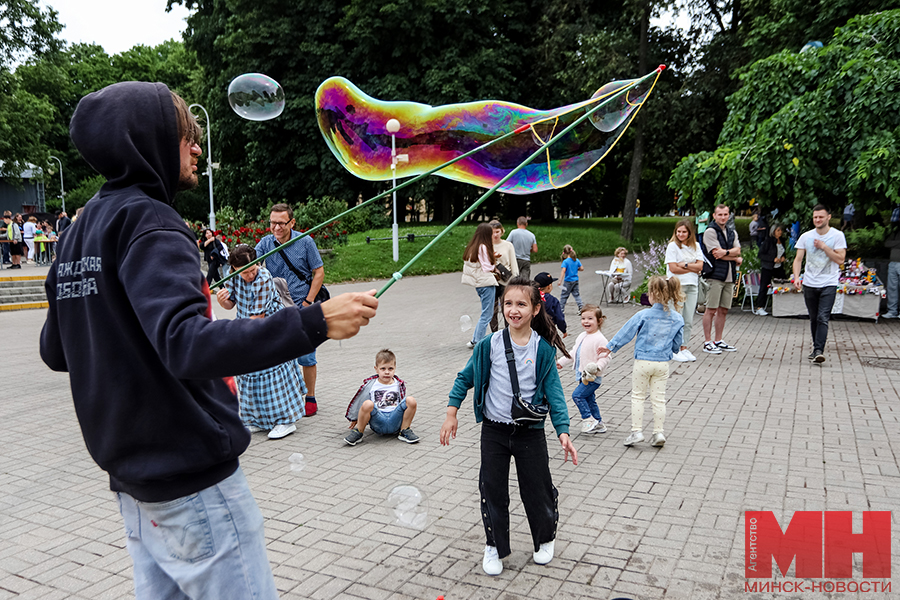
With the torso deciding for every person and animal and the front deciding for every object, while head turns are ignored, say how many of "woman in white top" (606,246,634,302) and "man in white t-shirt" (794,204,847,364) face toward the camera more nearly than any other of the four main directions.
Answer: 2

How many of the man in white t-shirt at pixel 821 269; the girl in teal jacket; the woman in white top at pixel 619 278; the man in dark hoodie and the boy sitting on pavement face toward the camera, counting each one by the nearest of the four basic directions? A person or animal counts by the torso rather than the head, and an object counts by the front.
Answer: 4

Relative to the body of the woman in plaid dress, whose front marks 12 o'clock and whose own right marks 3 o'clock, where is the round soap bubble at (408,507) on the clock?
The round soap bubble is roughly at 10 o'clock from the woman in plaid dress.

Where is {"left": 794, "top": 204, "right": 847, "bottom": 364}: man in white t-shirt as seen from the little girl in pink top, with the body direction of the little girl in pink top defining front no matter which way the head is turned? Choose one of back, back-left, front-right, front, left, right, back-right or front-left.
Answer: back

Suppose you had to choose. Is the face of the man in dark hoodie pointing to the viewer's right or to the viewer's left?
to the viewer's right

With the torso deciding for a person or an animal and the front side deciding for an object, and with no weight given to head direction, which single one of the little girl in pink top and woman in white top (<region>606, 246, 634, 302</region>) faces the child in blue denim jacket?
the woman in white top

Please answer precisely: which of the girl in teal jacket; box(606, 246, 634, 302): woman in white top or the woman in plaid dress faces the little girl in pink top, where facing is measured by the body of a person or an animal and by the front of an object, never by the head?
the woman in white top

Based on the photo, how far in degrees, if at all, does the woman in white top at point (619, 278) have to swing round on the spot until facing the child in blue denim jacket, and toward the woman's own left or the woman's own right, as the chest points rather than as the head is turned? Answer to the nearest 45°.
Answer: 0° — they already face them
